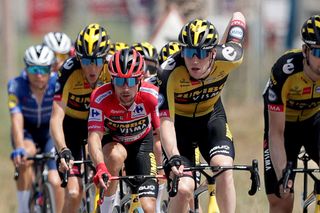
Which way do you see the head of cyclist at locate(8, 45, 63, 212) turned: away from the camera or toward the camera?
toward the camera

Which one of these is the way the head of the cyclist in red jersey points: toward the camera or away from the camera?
toward the camera

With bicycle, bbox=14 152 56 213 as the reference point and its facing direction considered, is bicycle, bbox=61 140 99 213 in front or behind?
in front

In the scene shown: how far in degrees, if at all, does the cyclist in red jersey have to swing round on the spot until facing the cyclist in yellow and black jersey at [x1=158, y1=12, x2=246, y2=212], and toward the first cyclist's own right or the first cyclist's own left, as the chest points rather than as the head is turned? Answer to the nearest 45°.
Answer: approximately 90° to the first cyclist's own left

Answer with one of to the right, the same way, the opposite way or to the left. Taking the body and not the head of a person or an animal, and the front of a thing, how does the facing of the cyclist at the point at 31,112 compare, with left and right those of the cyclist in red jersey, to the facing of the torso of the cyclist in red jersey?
the same way

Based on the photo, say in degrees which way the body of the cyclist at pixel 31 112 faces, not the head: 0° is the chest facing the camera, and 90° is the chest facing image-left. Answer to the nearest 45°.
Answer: approximately 0°

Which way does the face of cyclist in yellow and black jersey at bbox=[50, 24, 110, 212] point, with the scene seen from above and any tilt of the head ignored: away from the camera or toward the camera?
toward the camera

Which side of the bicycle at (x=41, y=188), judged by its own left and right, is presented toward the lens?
front

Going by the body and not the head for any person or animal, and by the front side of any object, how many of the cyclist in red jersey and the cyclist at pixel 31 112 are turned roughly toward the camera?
2

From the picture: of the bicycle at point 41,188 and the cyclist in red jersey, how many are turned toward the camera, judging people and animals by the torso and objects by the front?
2

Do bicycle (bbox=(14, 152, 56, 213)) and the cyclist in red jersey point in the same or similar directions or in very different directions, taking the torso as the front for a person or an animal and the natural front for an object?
same or similar directions
